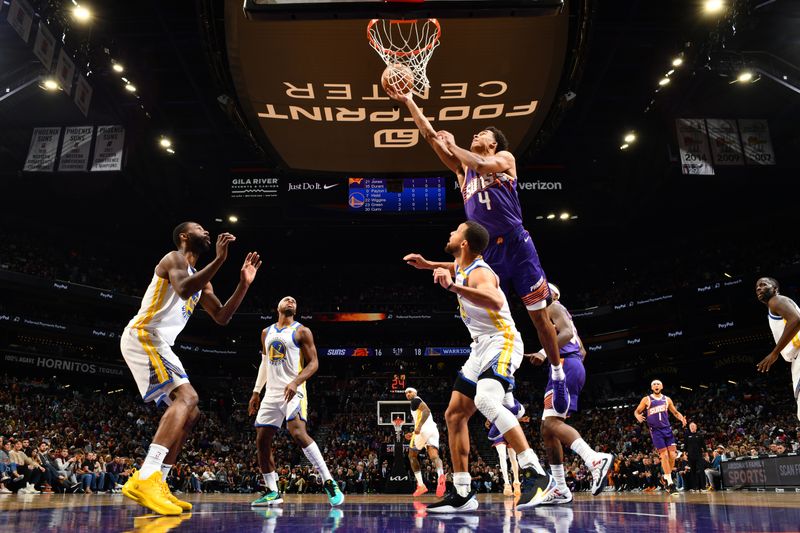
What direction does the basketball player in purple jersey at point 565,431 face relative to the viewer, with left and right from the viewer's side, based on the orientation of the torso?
facing to the left of the viewer

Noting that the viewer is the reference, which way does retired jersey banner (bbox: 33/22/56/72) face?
facing the viewer and to the right of the viewer

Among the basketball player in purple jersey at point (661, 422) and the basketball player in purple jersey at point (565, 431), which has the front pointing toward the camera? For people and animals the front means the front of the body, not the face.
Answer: the basketball player in purple jersey at point (661, 422)

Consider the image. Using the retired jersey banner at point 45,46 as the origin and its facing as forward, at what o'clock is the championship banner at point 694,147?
The championship banner is roughly at 11 o'clock from the retired jersey banner.

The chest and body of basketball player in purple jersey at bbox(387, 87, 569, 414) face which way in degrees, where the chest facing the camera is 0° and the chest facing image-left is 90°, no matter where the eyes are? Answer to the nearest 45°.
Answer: approximately 45°

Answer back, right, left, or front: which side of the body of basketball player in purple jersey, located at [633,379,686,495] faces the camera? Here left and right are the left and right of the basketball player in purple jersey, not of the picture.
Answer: front

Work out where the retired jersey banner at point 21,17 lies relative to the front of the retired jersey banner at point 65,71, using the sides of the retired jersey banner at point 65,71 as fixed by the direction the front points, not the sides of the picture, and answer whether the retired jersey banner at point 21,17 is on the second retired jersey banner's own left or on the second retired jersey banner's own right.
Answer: on the second retired jersey banner's own right

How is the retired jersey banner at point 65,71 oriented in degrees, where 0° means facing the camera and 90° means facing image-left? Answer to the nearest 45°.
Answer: approximately 315°

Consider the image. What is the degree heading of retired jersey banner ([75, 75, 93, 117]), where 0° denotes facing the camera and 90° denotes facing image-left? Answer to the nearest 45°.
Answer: approximately 315°

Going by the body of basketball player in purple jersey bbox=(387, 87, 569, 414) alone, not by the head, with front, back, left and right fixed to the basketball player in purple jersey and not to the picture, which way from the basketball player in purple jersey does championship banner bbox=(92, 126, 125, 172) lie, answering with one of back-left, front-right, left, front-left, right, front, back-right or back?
right

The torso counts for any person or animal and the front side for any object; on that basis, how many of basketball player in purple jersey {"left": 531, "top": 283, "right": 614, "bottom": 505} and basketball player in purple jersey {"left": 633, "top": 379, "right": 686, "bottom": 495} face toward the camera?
1

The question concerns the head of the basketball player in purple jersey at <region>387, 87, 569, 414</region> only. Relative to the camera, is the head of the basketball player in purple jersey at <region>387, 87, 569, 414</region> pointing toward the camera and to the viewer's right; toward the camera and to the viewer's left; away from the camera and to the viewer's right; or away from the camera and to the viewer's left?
toward the camera and to the viewer's left

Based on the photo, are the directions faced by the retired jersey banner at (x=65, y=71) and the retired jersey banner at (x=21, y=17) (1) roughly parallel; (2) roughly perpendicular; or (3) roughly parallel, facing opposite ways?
roughly parallel
